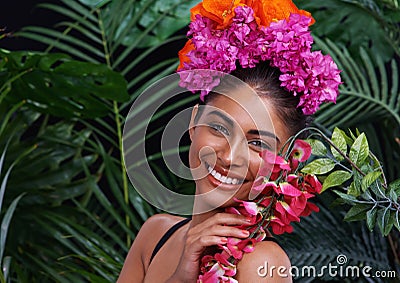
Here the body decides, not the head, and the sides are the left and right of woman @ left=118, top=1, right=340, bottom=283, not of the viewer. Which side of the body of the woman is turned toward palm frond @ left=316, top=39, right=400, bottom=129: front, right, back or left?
back

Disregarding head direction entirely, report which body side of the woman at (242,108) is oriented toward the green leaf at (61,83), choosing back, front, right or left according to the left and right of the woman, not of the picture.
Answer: right

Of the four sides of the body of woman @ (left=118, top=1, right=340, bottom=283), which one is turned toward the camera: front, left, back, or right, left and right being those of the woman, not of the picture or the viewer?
front

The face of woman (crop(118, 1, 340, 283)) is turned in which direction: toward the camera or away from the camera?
toward the camera
